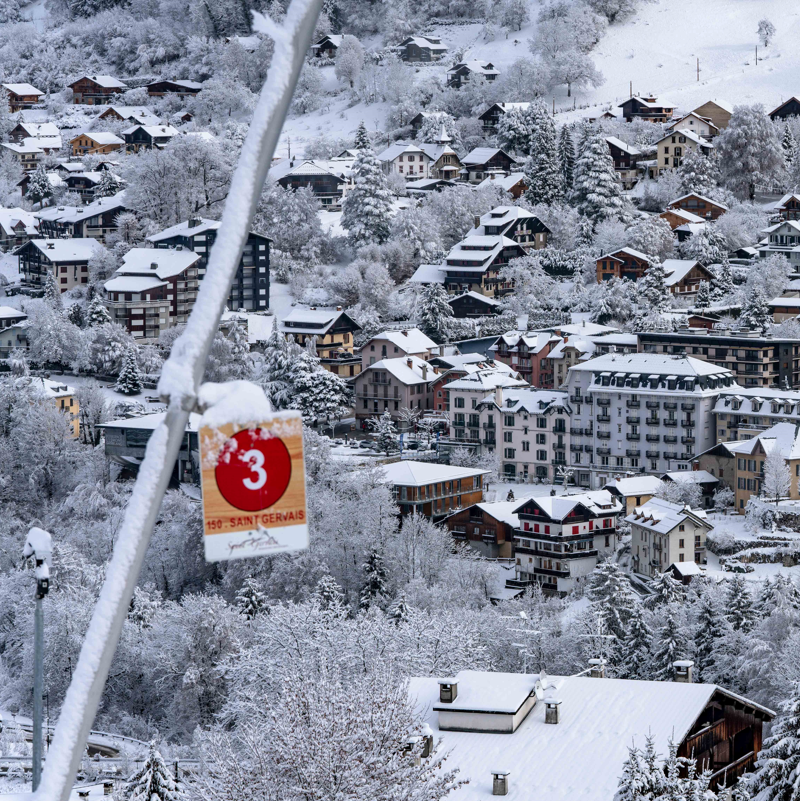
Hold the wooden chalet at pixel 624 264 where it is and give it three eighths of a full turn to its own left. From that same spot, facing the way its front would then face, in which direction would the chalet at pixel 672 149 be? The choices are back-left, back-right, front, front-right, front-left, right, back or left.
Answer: left

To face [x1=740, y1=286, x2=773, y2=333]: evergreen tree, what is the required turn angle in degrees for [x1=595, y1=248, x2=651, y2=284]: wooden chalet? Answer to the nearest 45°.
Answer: approximately 90° to its left

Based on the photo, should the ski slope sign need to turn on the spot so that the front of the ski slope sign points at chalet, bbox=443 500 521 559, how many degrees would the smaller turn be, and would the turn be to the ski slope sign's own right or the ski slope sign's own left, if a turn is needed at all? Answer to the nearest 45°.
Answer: approximately 180°

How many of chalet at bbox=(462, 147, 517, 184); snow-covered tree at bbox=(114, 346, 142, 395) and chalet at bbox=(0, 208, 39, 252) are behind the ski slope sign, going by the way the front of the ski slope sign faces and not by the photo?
3

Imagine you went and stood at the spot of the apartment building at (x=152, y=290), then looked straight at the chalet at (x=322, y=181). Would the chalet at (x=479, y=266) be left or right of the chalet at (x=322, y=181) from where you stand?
right

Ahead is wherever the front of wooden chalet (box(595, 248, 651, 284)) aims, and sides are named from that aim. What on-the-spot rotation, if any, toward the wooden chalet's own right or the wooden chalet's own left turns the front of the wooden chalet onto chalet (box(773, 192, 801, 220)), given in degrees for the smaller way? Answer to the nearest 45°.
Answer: approximately 180°

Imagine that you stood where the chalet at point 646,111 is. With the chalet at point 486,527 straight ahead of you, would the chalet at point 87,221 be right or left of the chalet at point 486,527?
right

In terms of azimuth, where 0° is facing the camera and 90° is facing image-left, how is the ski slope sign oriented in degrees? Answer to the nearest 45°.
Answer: approximately 0°

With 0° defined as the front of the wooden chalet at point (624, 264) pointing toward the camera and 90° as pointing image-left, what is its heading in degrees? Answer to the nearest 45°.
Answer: approximately 45°

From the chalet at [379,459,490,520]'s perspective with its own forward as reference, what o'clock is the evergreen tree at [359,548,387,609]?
The evergreen tree is roughly at 2 o'clock from the chalet.

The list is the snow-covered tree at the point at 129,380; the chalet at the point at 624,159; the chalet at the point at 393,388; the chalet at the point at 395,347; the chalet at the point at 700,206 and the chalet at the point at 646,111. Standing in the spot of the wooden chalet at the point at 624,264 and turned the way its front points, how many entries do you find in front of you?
3

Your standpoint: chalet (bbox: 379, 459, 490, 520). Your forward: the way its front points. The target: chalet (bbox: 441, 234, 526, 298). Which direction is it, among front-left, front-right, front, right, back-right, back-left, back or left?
back-left

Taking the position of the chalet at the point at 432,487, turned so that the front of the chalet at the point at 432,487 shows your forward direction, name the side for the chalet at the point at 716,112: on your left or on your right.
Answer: on your left

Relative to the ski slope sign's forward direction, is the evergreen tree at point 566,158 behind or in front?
behind

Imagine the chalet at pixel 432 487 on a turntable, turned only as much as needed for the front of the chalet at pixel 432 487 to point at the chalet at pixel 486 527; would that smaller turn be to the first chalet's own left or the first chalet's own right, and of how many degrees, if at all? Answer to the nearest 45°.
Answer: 0° — it already faces it
